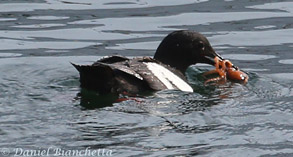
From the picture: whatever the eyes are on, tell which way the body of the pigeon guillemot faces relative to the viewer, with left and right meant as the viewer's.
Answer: facing to the right of the viewer
